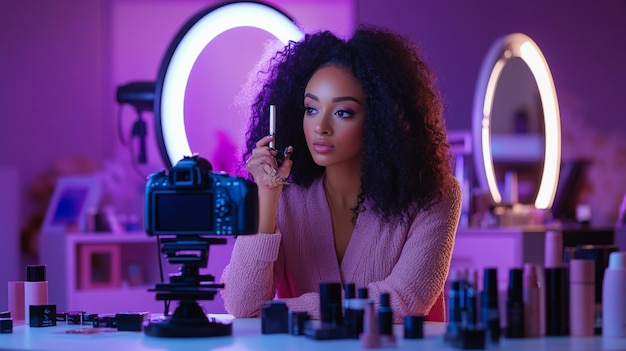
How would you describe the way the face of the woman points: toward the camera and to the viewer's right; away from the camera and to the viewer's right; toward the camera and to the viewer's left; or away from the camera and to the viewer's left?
toward the camera and to the viewer's left

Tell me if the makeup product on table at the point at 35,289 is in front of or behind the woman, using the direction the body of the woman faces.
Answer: in front

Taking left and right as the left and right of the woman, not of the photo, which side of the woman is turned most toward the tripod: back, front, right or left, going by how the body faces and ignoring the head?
front

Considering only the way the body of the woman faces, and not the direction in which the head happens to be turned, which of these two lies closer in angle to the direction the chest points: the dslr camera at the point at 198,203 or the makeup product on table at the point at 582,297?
the dslr camera

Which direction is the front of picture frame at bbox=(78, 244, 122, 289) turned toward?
toward the camera

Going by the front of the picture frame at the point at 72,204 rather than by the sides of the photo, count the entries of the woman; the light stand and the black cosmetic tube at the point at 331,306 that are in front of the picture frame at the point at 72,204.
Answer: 3

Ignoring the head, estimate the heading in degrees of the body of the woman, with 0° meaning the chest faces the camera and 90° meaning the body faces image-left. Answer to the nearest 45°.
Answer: approximately 45°

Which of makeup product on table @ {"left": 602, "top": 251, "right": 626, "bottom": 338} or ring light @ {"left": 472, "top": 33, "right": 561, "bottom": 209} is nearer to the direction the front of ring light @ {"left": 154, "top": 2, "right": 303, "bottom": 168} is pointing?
the makeup product on table

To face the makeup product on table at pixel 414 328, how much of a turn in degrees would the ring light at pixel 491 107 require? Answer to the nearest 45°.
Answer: approximately 45° to its right

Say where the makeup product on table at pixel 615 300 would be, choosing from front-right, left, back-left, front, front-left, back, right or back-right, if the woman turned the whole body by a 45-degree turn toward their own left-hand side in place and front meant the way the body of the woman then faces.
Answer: front-left

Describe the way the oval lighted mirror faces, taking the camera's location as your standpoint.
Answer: facing the viewer and to the right of the viewer
